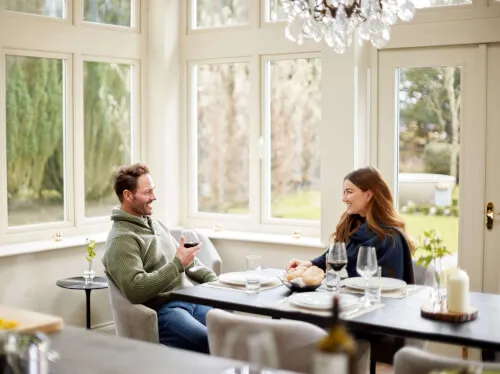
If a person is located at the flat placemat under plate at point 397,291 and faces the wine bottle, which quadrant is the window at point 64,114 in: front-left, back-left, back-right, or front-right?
back-right

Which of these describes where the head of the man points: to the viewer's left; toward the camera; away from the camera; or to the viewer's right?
to the viewer's right

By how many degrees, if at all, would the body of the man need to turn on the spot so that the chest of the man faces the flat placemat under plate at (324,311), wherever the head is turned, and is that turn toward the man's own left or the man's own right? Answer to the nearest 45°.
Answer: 0° — they already face it

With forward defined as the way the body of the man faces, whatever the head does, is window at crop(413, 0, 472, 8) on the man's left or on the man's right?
on the man's left

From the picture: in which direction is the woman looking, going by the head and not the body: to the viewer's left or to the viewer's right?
to the viewer's left

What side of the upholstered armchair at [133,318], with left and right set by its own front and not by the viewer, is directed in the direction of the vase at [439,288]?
front

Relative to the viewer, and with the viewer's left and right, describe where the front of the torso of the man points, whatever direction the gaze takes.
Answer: facing the viewer and to the right of the viewer

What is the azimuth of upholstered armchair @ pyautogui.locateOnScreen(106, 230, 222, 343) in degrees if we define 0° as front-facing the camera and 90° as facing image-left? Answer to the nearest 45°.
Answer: approximately 315°

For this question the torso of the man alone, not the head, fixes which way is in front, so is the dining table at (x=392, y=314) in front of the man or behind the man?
in front

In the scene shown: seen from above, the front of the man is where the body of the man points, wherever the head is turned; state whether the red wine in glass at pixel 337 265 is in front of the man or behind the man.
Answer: in front

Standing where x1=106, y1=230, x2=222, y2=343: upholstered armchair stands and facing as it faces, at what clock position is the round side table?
The round side table is roughly at 7 o'clock from the upholstered armchair.
